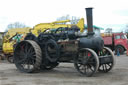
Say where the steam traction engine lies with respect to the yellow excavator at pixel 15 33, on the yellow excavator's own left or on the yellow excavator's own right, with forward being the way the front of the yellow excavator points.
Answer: on the yellow excavator's own right

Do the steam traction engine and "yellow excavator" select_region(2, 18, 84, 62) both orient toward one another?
no

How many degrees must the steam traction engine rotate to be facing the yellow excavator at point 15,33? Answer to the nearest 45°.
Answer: approximately 180°

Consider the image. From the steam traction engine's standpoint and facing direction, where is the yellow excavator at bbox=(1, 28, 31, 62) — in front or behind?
behind

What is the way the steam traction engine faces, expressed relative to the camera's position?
facing the viewer and to the right of the viewer

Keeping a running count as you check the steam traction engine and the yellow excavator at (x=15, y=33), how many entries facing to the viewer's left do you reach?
0

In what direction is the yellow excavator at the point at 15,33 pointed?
to the viewer's right
